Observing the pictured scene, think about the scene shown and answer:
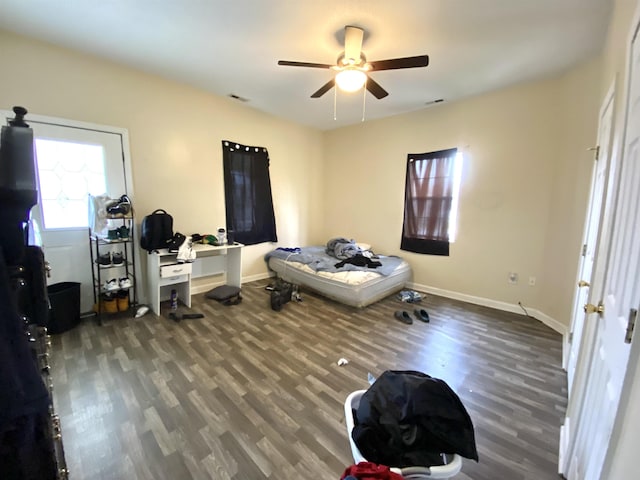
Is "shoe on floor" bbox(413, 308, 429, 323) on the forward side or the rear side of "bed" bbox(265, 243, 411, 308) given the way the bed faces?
on the forward side

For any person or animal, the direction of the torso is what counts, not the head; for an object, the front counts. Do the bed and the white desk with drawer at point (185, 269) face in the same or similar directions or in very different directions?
same or similar directions

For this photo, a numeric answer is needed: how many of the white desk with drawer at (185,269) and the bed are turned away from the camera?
0

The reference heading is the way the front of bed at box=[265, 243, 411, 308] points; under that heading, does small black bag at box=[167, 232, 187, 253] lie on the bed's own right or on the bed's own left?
on the bed's own right

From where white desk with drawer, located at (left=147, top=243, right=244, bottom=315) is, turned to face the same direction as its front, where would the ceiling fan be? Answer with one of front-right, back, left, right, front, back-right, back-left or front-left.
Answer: front

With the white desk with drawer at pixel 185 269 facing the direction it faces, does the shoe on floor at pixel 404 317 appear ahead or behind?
ahead

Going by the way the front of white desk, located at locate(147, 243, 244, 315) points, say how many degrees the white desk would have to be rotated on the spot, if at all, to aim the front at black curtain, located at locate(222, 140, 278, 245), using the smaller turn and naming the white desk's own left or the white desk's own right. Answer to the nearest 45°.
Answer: approximately 90° to the white desk's own left

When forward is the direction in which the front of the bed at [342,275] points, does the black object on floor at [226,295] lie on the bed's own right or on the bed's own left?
on the bed's own right

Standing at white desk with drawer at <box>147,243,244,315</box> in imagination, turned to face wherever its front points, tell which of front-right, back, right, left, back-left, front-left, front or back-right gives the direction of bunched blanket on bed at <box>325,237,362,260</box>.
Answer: front-left

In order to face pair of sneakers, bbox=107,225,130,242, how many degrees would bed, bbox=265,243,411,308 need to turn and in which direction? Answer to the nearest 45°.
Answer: approximately 135° to its right

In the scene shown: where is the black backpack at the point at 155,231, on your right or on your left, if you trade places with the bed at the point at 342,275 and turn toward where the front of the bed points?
on your right

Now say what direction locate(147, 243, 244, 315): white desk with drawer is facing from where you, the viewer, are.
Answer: facing the viewer and to the right of the viewer
